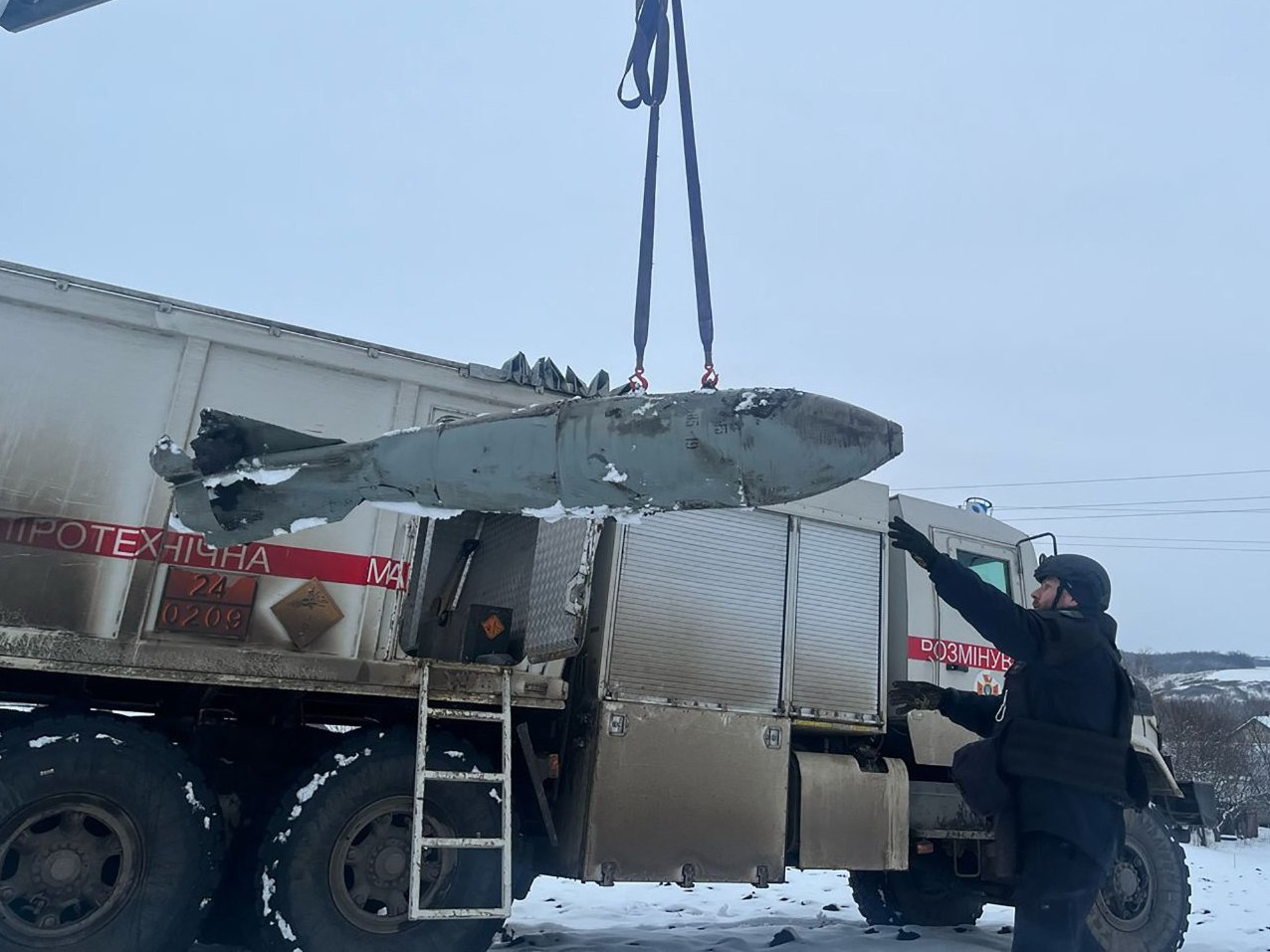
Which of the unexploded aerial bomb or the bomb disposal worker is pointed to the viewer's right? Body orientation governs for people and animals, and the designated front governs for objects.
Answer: the unexploded aerial bomb

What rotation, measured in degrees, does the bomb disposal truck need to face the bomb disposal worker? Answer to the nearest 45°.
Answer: approximately 45° to its right

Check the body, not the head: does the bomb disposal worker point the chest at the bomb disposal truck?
yes

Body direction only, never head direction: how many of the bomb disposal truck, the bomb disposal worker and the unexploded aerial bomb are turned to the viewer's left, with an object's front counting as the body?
1

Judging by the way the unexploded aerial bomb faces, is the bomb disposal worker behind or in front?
in front

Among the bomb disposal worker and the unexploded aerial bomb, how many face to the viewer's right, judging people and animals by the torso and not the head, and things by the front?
1

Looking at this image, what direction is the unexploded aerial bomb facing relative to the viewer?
to the viewer's right

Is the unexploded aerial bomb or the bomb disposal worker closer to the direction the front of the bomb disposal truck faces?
the bomb disposal worker

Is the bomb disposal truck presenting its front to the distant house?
yes

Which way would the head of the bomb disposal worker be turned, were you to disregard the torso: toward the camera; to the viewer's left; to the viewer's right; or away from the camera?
to the viewer's left

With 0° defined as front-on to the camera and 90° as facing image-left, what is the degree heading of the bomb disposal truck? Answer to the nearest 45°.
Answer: approximately 225°

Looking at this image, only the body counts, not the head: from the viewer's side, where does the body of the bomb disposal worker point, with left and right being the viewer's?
facing to the left of the viewer
